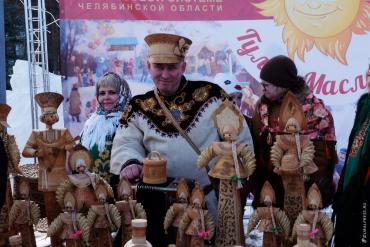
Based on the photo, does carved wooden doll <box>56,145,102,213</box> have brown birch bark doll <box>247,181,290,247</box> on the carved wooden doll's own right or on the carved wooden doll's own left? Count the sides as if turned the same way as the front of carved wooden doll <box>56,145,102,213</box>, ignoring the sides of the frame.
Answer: on the carved wooden doll's own left

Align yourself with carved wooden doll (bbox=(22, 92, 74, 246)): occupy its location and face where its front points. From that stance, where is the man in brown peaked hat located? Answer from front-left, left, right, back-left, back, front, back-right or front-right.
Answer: left

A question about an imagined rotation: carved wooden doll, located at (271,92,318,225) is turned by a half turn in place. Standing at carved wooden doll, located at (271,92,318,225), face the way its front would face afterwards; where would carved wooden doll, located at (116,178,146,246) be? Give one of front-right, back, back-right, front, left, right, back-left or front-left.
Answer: left

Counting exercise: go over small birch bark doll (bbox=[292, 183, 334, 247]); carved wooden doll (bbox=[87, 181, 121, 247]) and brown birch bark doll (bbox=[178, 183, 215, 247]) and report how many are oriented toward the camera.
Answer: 3

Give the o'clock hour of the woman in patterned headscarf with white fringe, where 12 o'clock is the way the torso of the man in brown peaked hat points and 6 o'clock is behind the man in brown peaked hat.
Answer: The woman in patterned headscarf with white fringe is roughly at 5 o'clock from the man in brown peaked hat.

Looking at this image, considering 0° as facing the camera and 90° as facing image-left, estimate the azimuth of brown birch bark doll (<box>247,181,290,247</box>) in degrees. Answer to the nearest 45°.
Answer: approximately 0°

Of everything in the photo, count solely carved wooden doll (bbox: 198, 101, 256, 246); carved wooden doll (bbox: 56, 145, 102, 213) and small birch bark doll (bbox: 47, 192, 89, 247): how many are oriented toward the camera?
3

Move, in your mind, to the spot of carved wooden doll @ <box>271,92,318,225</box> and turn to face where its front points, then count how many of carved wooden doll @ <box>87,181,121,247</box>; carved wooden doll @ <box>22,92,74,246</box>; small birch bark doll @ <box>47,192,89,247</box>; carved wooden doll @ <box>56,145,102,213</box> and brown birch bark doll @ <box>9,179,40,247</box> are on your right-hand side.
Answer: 5

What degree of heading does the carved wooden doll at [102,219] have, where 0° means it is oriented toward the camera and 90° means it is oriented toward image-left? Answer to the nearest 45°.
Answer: approximately 0°

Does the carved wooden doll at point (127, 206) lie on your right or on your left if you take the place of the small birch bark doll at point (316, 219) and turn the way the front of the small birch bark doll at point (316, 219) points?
on your right

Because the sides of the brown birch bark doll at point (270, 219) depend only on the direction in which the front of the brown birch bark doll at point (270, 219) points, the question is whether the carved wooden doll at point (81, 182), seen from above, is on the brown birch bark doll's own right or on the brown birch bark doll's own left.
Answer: on the brown birch bark doll's own right
